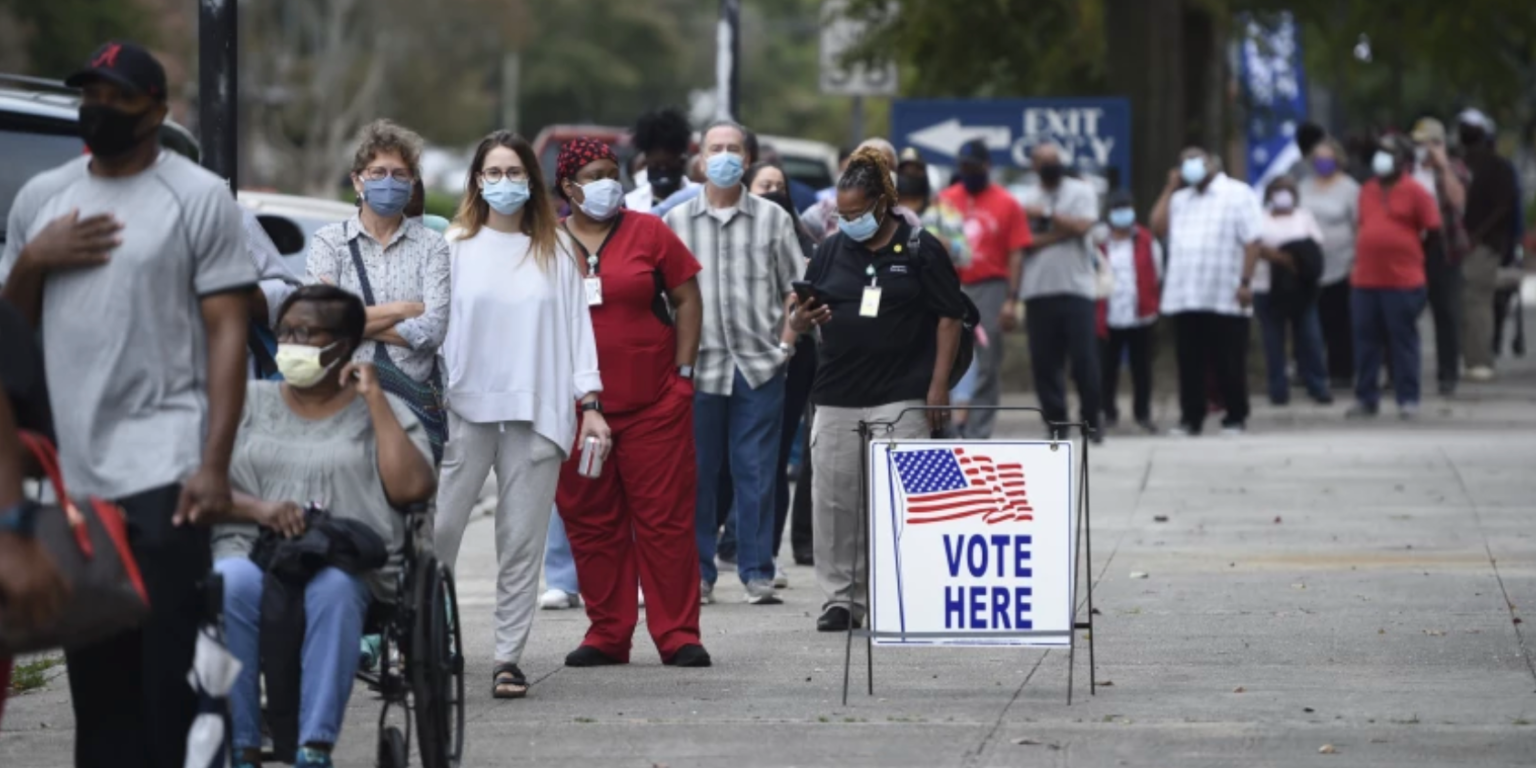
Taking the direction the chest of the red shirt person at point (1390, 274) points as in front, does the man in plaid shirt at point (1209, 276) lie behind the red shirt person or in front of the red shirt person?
in front

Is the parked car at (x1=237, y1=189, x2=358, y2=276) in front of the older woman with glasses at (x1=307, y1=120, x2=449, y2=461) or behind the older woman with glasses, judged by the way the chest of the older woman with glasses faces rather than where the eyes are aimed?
behind

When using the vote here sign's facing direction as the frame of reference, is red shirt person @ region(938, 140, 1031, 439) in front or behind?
behind

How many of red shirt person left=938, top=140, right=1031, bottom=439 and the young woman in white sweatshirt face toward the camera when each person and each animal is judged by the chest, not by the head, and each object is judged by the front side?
2

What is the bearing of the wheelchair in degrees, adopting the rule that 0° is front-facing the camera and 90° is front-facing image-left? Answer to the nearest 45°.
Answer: approximately 45°

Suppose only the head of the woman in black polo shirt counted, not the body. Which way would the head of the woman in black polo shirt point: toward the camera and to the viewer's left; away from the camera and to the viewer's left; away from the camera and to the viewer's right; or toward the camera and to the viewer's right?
toward the camera and to the viewer's left

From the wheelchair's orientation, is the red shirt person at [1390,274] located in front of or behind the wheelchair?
behind

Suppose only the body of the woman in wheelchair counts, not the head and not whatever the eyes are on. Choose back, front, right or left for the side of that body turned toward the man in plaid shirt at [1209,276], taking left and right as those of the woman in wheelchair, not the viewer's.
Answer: back

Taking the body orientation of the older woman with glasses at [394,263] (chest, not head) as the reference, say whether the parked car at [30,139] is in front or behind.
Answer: behind

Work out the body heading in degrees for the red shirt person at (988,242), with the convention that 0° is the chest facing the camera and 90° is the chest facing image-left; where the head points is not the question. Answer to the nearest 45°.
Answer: approximately 0°
